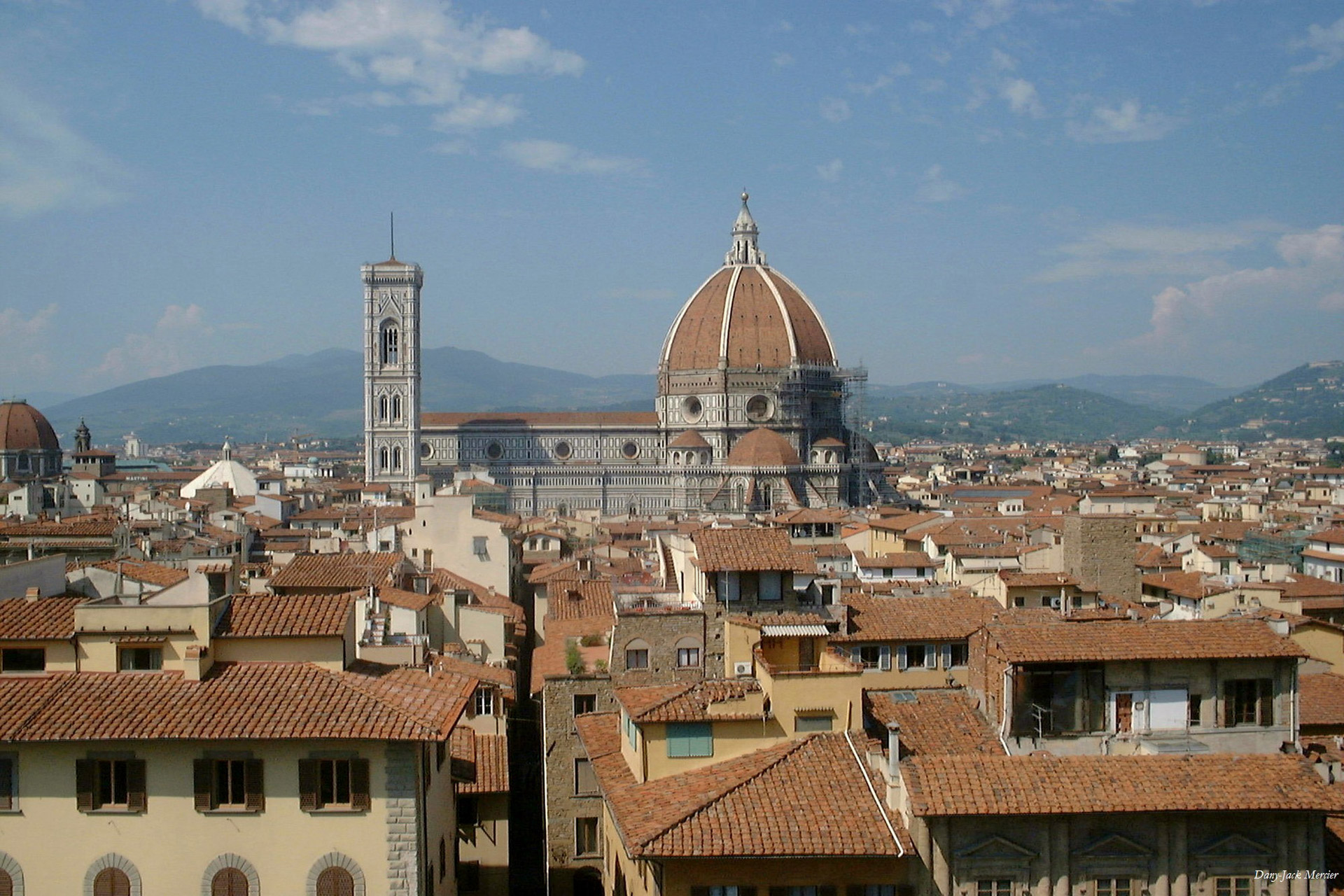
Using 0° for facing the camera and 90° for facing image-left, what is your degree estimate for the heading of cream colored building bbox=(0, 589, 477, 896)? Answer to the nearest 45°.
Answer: approximately 0°
